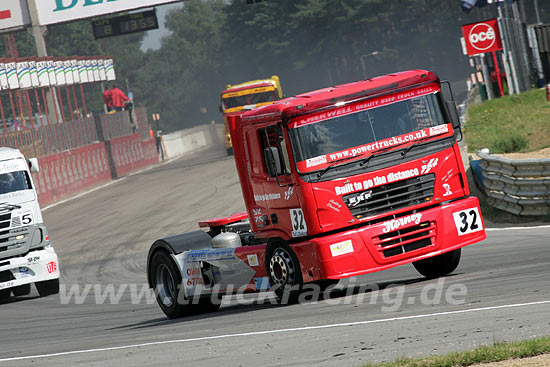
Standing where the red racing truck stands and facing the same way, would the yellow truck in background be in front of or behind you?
behind

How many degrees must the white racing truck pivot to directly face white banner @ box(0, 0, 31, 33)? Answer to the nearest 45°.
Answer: approximately 180°

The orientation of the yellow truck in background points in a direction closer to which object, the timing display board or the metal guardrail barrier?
the metal guardrail barrier

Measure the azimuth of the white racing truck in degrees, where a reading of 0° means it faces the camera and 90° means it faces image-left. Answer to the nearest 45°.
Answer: approximately 0°

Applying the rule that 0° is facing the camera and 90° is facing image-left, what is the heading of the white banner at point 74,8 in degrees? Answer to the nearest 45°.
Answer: approximately 0°

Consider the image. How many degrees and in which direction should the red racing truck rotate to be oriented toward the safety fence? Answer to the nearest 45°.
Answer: approximately 135° to its left

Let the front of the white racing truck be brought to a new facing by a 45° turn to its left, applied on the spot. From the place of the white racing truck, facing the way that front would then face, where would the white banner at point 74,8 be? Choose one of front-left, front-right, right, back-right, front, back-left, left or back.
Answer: back-left
